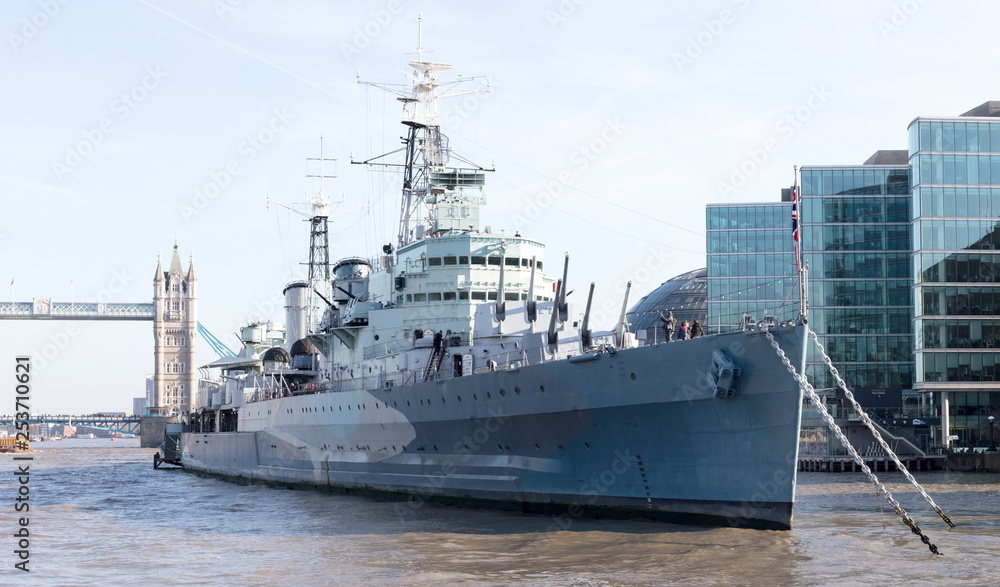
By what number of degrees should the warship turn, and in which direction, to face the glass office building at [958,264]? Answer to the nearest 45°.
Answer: approximately 90° to its left

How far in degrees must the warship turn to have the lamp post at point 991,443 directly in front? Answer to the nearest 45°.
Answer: approximately 90° to its left

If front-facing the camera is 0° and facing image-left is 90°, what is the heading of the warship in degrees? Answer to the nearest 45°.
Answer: approximately 315°
